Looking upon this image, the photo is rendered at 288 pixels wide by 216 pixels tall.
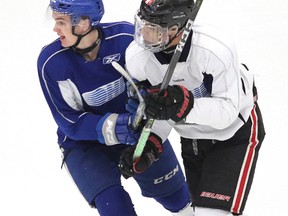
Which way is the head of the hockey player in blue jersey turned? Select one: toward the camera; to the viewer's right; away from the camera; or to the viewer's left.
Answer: to the viewer's left

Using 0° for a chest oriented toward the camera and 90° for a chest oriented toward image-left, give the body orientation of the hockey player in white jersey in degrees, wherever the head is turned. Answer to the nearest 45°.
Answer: approximately 45°
